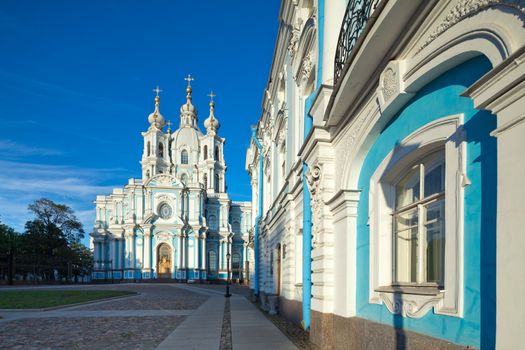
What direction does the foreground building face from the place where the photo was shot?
facing the viewer and to the left of the viewer
